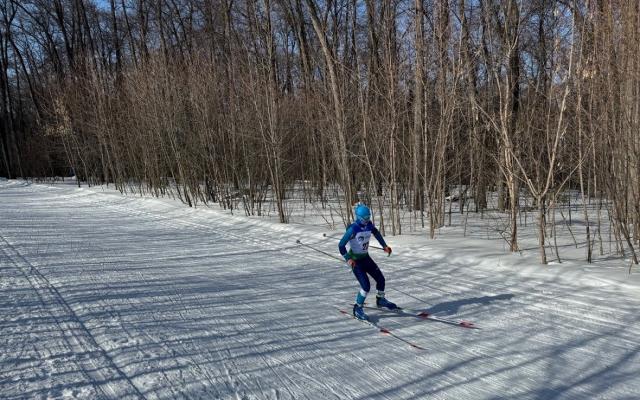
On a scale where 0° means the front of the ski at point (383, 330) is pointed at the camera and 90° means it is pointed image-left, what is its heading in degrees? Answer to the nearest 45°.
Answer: approximately 315°

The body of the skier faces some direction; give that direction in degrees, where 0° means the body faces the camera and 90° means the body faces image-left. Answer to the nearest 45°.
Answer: approximately 315°

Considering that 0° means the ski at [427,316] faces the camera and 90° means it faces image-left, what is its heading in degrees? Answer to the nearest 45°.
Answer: approximately 315°
